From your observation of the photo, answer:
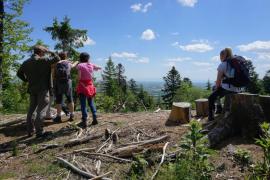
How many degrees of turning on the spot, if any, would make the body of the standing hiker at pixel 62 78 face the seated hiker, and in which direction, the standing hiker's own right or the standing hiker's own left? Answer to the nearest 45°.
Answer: approximately 135° to the standing hiker's own right

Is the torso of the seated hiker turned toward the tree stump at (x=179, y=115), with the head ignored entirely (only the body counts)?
yes

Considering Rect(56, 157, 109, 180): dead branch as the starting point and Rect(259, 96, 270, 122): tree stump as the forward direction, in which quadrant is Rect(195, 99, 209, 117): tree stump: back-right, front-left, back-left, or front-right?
front-left

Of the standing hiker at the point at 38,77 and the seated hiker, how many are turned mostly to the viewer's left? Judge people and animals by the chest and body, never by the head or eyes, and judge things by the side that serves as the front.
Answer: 1

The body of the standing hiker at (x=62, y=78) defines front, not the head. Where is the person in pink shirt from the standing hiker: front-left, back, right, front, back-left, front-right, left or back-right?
back-right

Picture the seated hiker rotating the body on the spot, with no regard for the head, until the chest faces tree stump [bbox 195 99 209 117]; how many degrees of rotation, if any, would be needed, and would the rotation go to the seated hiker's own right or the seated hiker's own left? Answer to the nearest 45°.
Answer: approximately 45° to the seated hiker's own right

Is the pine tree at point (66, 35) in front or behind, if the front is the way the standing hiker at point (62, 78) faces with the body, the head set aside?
in front

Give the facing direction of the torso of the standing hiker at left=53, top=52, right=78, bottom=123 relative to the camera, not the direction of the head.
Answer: away from the camera

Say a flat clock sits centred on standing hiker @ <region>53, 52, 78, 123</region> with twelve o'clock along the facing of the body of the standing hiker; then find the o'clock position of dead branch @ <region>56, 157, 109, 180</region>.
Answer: The dead branch is roughly at 6 o'clock from the standing hiker.

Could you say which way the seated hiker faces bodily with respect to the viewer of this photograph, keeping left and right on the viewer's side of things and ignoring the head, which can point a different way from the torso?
facing to the left of the viewer

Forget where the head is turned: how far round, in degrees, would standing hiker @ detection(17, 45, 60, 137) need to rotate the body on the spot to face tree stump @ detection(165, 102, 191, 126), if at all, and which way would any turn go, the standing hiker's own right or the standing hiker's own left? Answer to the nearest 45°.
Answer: approximately 45° to the standing hiker's own right

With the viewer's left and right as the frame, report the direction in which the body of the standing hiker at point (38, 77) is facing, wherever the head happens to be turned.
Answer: facing away from the viewer and to the right of the viewer

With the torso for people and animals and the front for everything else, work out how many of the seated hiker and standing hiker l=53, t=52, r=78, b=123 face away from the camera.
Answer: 1

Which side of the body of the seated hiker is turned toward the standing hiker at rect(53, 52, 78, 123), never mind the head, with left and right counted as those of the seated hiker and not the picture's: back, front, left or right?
front

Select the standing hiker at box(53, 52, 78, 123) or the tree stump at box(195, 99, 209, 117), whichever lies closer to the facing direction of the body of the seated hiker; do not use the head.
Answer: the standing hiker

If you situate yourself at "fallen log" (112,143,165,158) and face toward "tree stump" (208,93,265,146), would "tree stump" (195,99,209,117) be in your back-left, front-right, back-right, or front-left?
front-left

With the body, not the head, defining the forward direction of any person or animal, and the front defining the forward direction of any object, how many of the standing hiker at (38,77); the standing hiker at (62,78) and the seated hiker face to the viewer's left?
1

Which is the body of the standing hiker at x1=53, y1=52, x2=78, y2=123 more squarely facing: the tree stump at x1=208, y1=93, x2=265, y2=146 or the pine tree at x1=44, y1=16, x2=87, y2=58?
the pine tree

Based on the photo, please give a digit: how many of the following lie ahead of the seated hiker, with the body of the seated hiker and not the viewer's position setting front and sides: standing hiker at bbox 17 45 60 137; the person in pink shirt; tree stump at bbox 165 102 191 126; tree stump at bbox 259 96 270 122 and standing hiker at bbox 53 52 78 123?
4

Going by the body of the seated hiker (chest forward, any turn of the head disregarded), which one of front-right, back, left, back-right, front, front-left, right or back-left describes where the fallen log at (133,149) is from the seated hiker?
front-left
